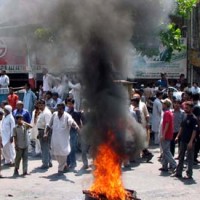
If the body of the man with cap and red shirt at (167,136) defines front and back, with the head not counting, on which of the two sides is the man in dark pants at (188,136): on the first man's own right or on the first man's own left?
on the first man's own left

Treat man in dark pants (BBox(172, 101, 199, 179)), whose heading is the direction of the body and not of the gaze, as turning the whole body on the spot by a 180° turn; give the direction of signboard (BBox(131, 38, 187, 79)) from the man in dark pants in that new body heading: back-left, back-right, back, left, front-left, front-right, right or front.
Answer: front-left

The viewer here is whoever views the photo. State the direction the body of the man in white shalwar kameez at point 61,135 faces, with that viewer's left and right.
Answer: facing the viewer

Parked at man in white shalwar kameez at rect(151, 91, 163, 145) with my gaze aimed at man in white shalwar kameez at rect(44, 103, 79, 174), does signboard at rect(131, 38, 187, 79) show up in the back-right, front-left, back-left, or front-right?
back-right

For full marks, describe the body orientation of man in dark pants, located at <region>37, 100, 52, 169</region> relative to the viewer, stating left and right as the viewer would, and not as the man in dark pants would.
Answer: facing the viewer and to the left of the viewer

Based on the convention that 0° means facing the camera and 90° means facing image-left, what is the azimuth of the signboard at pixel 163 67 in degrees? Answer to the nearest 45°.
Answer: approximately 0°

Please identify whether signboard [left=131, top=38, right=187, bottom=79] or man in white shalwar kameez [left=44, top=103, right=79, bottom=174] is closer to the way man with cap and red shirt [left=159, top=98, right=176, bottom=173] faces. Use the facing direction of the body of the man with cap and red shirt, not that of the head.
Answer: the man in white shalwar kameez

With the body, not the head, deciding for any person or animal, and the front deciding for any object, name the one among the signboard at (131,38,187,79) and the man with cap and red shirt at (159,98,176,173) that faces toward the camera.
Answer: the signboard

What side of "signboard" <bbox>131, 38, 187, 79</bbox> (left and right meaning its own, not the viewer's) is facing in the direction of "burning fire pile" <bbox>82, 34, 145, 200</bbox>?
front

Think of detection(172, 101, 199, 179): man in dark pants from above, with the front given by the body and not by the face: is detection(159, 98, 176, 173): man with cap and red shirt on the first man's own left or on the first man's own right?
on the first man's own right

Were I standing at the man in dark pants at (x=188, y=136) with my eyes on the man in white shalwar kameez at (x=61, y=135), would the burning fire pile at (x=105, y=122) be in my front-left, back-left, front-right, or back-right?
front-left

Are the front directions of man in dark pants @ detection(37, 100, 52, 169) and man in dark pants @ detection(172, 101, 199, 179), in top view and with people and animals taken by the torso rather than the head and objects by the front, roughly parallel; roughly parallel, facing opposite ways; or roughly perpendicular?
roughly parallel
